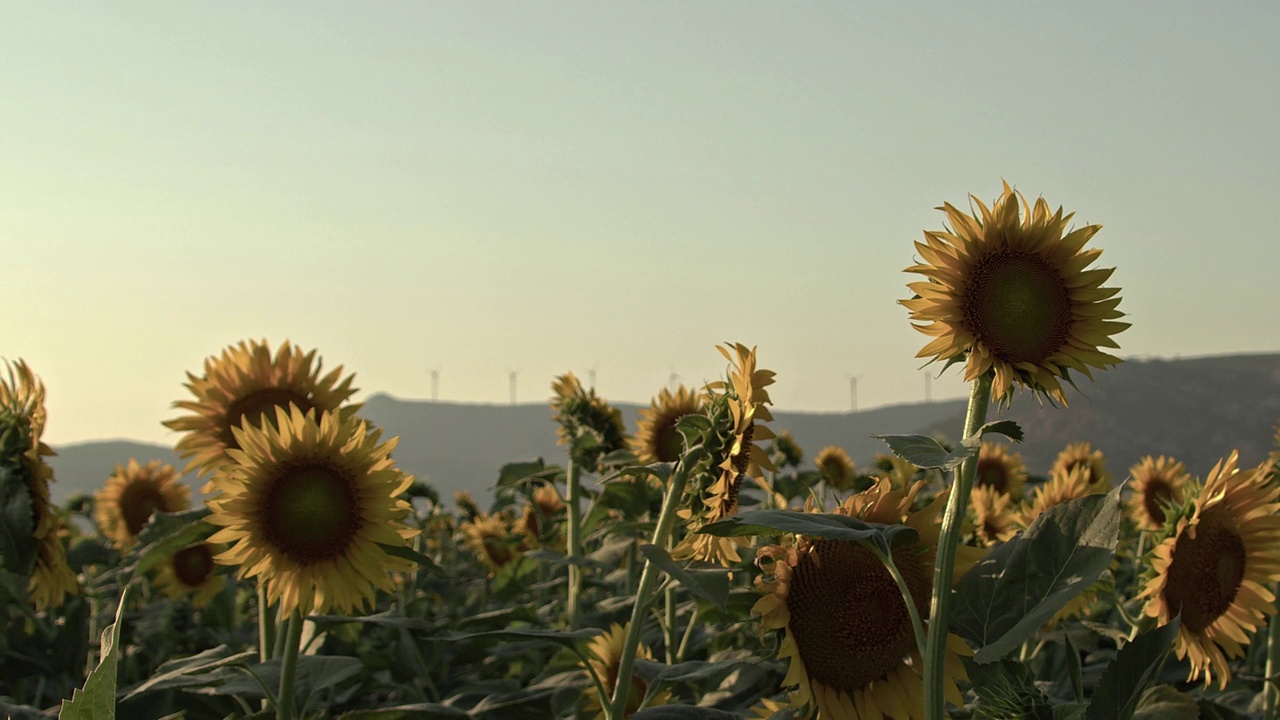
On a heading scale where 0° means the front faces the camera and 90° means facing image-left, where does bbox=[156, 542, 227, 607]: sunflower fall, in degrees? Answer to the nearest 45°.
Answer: approximately 0°

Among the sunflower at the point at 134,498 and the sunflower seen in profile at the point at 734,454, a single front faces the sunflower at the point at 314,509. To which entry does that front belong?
the sunflower at the point at 134,498

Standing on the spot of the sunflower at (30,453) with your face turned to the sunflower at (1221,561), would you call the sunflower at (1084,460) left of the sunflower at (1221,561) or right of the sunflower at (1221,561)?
left

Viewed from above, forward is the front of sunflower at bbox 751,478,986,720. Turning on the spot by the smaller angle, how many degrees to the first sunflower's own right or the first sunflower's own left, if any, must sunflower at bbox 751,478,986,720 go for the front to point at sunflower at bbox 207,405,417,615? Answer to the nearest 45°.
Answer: approximately 90° to the first sunflower's own right

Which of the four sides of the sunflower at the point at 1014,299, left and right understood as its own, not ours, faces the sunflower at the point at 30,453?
right

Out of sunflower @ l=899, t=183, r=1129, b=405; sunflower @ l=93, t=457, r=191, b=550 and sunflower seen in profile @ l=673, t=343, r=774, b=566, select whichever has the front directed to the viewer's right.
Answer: the sunflower seen in profile

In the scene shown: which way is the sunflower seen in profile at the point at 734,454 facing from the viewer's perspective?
to the viewer's right

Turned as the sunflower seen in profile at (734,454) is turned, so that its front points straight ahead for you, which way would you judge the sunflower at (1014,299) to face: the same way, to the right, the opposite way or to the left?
to the right
